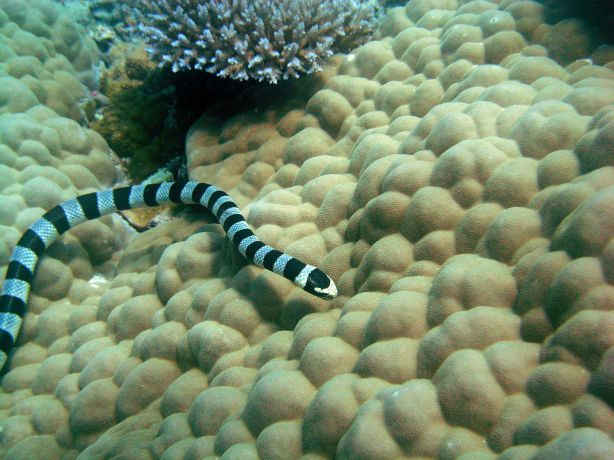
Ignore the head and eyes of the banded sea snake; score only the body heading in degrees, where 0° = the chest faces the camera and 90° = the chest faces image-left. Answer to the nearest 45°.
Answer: approximately 315°
